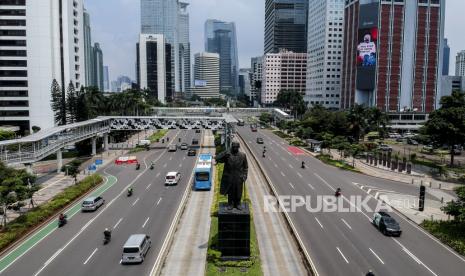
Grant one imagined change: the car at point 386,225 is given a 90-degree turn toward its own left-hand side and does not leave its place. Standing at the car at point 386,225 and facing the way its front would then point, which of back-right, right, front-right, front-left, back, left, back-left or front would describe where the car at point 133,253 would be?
back

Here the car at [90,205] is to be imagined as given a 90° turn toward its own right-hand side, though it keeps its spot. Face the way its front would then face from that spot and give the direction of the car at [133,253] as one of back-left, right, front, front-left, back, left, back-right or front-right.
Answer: front-right

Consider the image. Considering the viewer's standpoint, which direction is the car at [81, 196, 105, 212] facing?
facing away from the viewer and to the right of the viewer

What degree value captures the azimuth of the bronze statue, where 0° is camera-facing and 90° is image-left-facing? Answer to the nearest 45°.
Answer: approximately 0°

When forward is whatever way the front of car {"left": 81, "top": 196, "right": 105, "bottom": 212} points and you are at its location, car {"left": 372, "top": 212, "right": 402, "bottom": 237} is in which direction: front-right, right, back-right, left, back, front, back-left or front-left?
right

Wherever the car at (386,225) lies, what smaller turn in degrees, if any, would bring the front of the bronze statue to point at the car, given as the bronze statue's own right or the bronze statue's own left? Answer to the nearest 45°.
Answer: approximately 135° to the bronze statue's own left

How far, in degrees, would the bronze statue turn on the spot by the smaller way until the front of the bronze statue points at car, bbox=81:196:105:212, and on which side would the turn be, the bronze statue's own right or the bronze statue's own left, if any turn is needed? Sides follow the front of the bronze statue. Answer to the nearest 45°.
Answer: approximately 135° to the bronze statue's own right

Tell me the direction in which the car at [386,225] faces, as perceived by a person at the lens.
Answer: facing the viewer and to the right of the viewer

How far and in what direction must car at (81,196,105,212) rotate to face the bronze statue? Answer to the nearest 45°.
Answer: approximately 90° to its right
